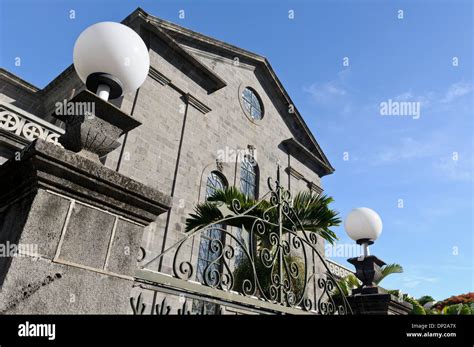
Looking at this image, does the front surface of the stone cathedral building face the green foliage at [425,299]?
no
